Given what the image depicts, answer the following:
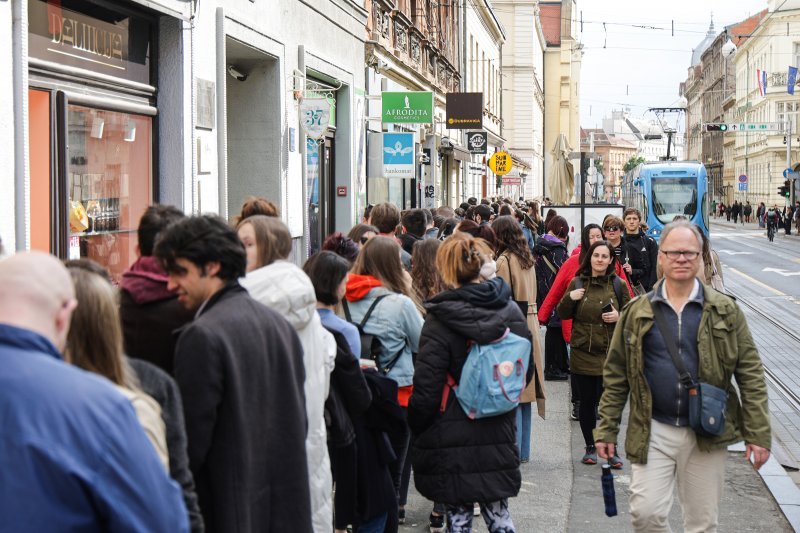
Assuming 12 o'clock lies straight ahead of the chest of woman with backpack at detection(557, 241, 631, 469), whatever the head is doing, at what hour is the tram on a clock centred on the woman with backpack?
The tram is roughly at 6 o'clock from the woman with backpack.

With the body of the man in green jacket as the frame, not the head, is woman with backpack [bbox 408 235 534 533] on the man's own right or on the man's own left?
on the man's own right

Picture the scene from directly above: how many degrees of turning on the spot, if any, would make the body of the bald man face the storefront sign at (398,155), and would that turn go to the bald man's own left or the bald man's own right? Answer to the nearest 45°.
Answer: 0° — they already face it

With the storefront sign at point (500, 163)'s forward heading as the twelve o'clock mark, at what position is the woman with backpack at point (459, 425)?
The woman with backpack is roughly at 12 o'clock from the storefront sign.

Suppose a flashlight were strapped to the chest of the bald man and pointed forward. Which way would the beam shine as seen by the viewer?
away from the camera

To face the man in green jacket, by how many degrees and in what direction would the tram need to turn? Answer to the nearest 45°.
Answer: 0° — it already faces them

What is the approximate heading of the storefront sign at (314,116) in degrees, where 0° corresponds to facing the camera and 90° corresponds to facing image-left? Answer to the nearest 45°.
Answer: approximately 0°

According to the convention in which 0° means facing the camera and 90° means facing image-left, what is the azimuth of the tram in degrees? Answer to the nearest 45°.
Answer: approximately 0°

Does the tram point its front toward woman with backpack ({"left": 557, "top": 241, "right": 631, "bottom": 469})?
yes

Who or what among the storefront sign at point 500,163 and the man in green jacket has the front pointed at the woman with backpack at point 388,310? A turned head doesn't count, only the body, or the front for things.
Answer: the storefront sign

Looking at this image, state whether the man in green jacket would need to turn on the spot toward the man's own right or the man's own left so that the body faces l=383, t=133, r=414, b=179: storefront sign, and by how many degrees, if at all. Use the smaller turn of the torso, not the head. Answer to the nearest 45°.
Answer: approximately 180°
